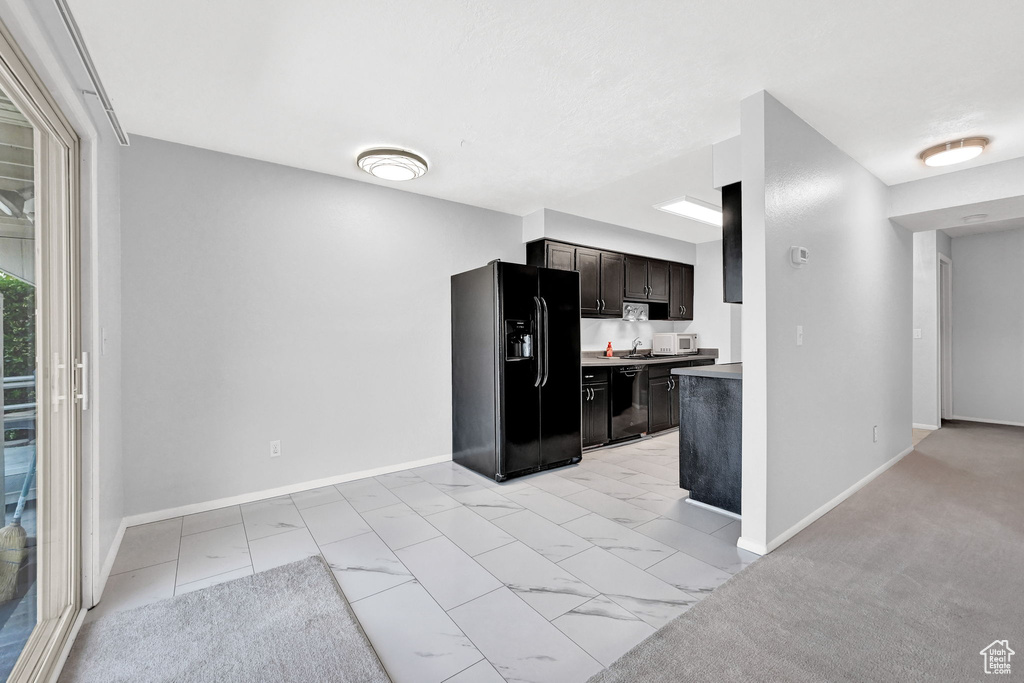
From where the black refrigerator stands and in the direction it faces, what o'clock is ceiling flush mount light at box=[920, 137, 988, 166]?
The ceiling flush mount light is roughly at 11 o'clock from the black refrigerator.

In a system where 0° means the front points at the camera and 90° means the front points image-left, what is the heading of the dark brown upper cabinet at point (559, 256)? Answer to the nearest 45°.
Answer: approximately 315°

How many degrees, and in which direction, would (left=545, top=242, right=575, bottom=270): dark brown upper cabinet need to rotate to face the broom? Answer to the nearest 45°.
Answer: approximately 90° to its right

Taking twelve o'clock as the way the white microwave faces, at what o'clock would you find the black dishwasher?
The black dishwasher is roughly at 2 o'clock from the white microwave.

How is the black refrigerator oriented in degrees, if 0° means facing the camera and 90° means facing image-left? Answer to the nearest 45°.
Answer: approximately 315°

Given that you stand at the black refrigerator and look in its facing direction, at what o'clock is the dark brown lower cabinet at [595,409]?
The dark brown lower cabinet is roughly at 9 o'clock from the black refrigerator.
